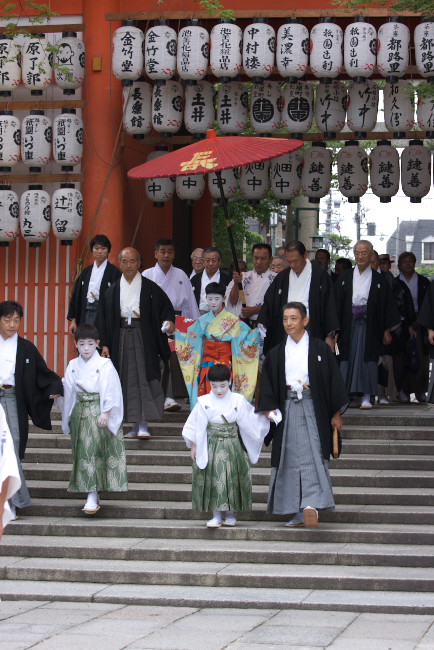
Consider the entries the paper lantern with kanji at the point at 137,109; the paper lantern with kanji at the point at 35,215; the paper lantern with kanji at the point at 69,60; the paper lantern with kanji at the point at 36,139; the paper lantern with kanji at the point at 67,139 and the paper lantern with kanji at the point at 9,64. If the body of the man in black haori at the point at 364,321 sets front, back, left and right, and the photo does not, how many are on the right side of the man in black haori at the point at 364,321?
6

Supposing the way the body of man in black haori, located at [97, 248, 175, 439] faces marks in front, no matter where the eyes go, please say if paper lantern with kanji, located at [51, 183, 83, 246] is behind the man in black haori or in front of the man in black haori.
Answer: behind

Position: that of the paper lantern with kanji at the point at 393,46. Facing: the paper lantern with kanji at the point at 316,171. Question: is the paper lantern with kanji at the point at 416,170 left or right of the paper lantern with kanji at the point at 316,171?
right

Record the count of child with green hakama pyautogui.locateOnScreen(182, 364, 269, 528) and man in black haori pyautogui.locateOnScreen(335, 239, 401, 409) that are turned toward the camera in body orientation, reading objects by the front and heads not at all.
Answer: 2

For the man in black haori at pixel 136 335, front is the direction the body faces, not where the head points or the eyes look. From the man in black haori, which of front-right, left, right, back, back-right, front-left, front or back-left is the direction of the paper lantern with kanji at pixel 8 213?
back-right

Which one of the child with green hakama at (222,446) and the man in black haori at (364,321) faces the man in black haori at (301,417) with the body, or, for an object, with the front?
the man in black haori at (364,321)

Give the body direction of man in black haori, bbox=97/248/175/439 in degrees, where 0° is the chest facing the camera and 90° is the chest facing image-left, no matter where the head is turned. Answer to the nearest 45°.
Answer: approximately 0°

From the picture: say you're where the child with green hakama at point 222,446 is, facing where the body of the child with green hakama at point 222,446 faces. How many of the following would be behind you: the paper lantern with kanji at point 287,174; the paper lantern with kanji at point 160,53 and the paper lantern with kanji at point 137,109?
3
